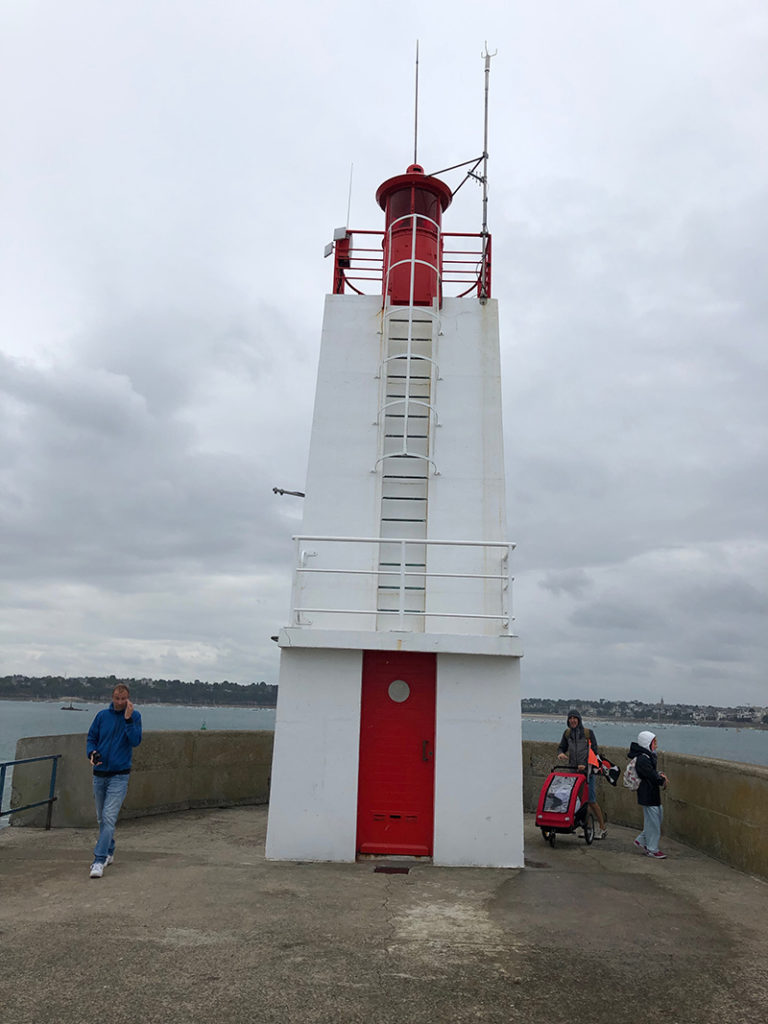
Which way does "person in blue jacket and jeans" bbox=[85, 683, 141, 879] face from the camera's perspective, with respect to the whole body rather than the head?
toward the camera

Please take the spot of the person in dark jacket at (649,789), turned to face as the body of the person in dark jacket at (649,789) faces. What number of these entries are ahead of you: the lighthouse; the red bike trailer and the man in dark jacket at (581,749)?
0

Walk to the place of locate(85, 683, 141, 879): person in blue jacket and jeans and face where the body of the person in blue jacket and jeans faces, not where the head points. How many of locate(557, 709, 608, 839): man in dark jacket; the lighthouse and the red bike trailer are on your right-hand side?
0

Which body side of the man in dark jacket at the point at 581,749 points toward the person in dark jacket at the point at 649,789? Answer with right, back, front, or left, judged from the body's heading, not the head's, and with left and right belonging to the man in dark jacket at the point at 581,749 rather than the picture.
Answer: left

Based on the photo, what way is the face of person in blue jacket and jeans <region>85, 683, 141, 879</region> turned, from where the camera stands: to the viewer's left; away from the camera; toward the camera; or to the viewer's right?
toward the camera

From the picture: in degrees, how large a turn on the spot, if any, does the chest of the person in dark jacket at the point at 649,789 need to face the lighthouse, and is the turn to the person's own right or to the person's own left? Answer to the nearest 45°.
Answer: approximately 135° to the person's own right

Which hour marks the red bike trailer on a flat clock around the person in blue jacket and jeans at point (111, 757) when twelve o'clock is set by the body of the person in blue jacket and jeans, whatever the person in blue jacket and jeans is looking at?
The red bike trailer is roughly at 9 o'clock from the person in blue jacket and jeans.

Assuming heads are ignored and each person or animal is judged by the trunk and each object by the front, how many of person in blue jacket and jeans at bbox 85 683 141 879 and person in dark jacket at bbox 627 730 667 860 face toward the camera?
1

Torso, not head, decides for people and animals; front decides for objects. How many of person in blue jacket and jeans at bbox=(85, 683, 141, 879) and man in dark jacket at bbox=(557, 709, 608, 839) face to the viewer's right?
0

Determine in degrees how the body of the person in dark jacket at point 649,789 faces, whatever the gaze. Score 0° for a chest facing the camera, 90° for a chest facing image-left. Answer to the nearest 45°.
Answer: approximately 270°

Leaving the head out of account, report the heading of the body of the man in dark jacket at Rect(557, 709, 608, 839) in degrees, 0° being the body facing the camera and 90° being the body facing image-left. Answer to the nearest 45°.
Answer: approximately 45°
